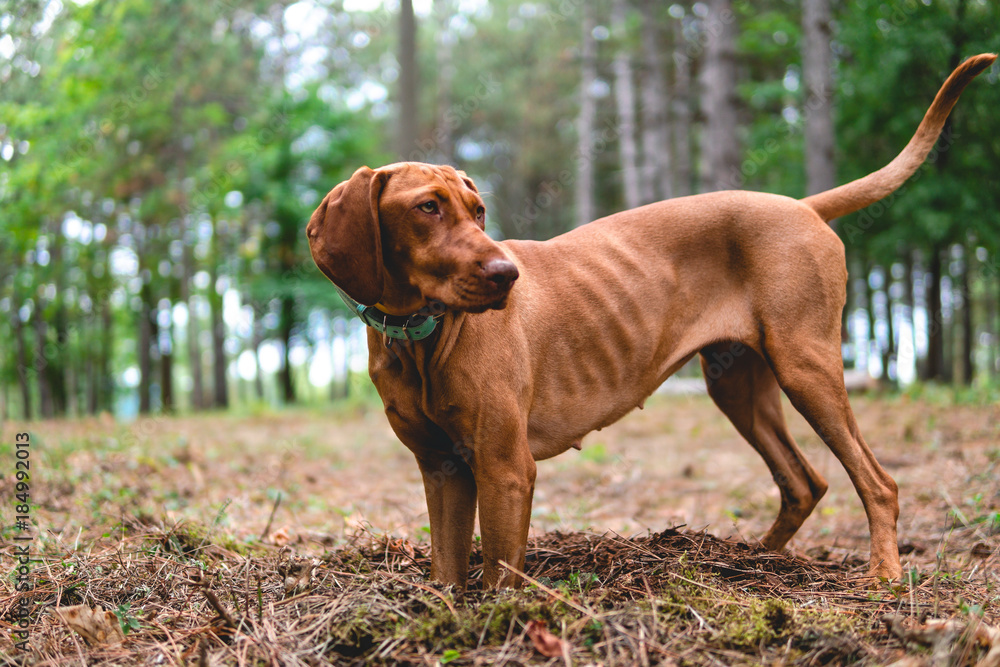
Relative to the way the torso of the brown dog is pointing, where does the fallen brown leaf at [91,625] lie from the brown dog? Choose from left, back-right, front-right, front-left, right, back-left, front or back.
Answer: front-left

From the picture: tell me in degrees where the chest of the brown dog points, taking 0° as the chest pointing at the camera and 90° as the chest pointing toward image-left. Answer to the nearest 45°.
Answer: approximately 90°

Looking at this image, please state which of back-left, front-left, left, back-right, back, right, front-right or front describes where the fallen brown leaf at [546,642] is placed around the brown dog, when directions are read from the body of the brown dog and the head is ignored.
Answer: left

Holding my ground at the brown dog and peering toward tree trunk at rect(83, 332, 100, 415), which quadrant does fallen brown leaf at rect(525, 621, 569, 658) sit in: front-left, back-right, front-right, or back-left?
back-left

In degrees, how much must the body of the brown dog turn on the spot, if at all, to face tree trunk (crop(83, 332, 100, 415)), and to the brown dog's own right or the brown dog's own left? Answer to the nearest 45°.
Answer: approximately 45° to the brown dog's own right

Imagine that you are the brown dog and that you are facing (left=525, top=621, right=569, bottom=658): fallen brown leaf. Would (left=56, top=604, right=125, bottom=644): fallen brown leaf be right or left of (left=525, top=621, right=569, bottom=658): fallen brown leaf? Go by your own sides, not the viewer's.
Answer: right
